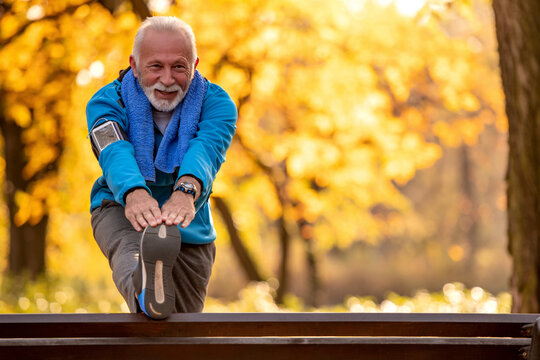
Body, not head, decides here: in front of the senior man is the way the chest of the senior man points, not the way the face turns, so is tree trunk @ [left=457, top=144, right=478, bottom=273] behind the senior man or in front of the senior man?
behind

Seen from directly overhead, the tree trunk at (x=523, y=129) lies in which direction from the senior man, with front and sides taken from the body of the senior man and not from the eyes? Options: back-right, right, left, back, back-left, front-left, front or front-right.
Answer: back-left

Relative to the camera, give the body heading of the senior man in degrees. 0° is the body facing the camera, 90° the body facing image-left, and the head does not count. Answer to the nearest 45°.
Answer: approximately 0°
